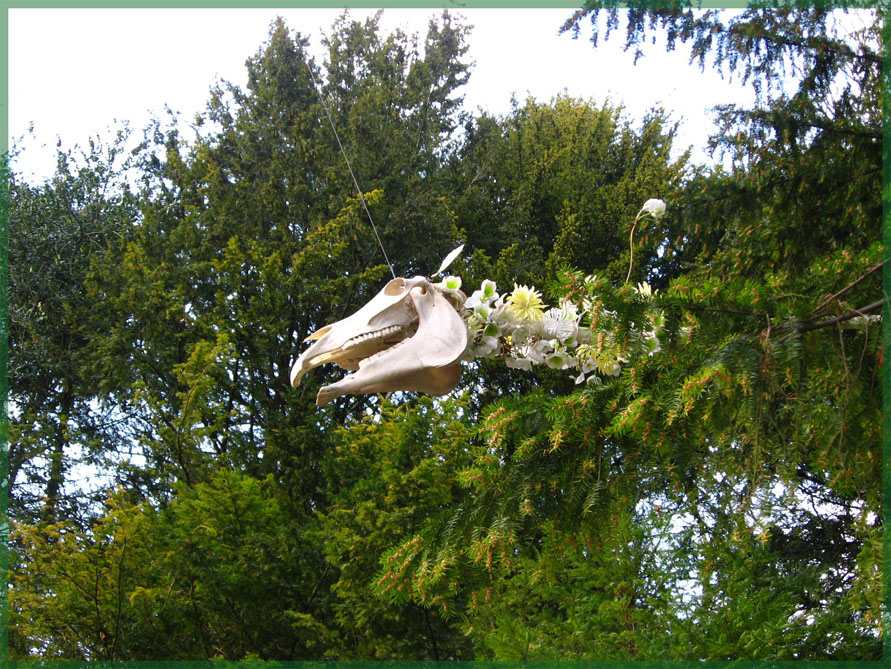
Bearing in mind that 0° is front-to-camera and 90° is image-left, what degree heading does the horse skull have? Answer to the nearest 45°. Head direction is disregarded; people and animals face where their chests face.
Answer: approximately 90°
